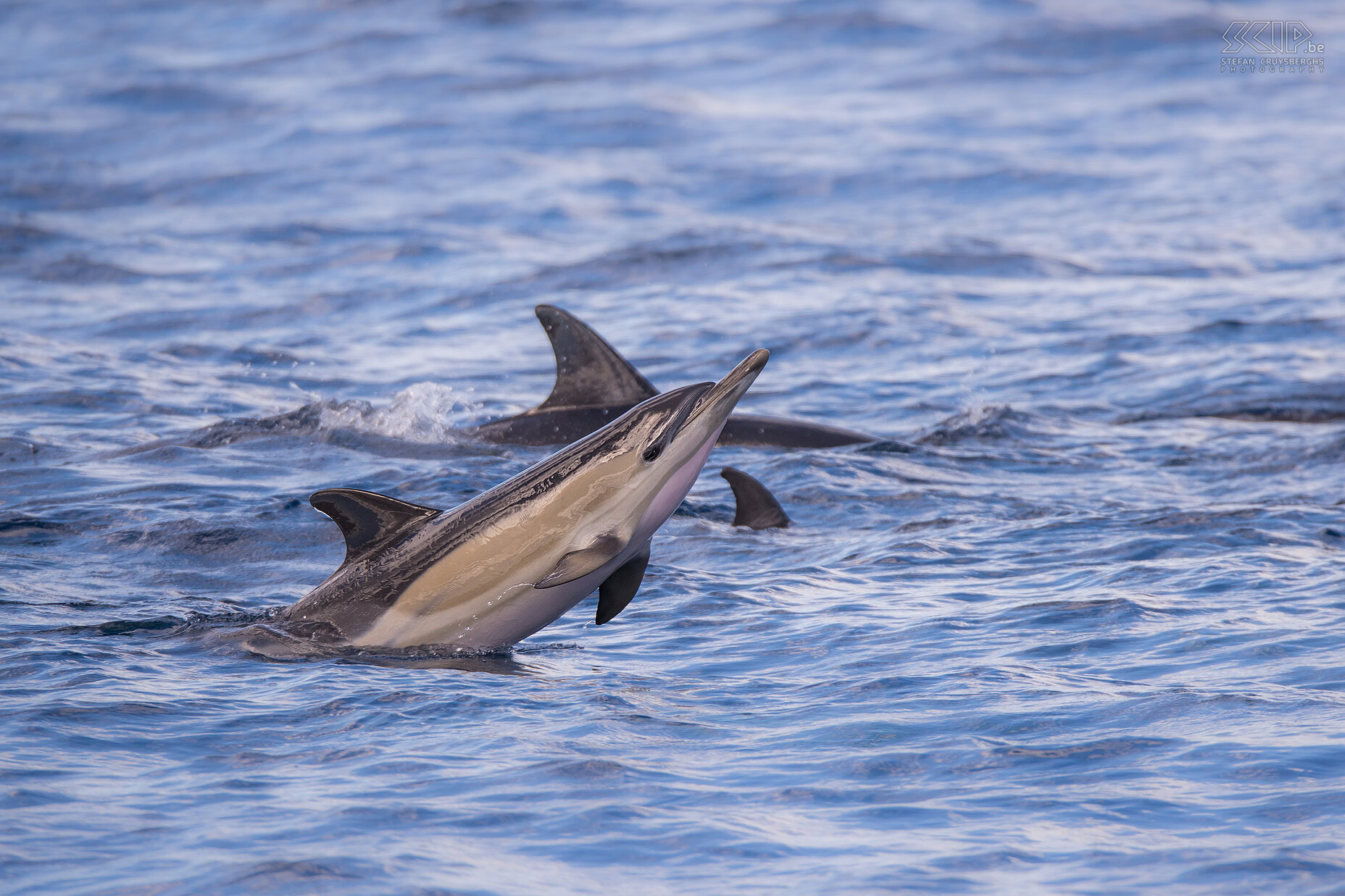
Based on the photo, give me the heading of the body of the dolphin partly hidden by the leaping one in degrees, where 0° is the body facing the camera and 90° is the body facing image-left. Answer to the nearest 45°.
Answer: approximately 270°

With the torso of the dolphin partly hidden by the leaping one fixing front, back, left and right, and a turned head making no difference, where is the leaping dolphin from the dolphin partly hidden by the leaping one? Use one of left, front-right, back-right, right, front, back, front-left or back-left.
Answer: right
